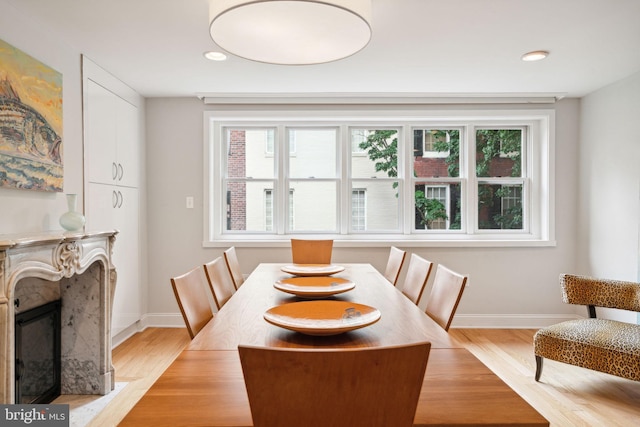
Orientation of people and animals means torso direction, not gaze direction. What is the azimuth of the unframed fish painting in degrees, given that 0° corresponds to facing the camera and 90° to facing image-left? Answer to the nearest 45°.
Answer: approximately 315°

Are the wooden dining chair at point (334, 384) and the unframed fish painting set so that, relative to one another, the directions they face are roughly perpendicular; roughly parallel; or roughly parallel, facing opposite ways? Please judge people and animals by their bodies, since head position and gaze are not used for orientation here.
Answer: roughly perpendicular

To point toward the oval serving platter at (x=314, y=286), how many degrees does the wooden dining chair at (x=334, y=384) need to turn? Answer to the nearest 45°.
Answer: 0° — it already faces it

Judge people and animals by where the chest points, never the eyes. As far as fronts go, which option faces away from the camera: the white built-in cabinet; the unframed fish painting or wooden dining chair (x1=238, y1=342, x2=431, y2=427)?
the wooden dining chair

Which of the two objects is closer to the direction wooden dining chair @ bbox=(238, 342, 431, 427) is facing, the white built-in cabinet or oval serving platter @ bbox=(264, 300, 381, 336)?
the oval serving platter

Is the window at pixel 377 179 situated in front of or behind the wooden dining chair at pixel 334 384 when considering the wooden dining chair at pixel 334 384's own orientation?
in front

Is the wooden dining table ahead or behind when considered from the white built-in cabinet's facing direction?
ahead

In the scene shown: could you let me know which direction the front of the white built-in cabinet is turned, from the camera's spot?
facing the viewer and to the right of the viewer

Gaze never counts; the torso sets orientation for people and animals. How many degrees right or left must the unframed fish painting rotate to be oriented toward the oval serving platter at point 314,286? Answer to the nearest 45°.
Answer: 0° — it already faces it

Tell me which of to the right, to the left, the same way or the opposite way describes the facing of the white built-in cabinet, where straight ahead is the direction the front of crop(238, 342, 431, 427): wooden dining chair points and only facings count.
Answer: to the right

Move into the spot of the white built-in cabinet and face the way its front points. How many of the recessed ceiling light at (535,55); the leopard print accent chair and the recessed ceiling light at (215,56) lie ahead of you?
3

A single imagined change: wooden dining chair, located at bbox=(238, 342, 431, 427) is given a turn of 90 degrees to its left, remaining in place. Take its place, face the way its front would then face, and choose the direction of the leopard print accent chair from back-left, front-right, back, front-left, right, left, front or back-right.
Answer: back-right

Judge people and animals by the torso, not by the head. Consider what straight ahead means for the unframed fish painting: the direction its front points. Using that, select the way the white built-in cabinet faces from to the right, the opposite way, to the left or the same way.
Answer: the same way

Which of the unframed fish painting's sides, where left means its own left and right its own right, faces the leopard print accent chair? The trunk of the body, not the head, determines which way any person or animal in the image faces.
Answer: front

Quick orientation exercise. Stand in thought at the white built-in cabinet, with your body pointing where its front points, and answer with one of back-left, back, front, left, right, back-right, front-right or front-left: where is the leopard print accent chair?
front

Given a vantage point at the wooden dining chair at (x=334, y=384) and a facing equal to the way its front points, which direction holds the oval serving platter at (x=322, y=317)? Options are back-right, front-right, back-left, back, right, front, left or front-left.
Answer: front

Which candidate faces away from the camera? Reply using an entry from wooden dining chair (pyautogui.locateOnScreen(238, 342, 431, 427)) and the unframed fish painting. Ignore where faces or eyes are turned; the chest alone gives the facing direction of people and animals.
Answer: the wooden dining chair

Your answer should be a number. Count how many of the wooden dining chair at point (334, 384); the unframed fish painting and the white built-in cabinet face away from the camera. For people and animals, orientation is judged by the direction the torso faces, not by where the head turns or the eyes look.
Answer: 1

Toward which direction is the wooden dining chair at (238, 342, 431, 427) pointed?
away from the camera
